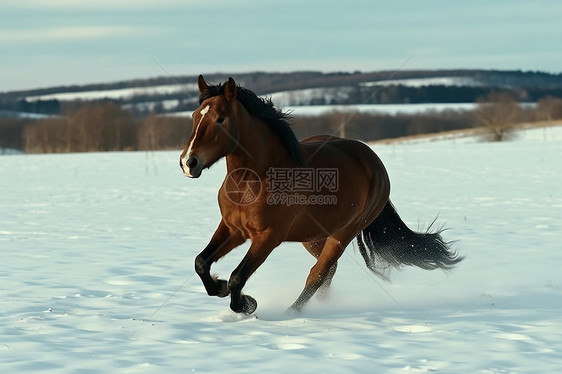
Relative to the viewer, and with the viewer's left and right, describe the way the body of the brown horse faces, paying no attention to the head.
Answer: facing the viewer and to the left of the viewer
